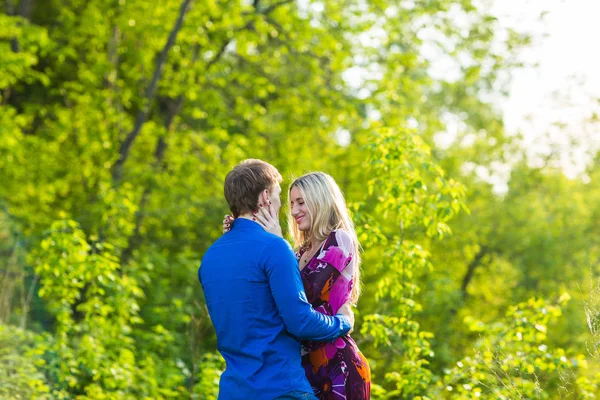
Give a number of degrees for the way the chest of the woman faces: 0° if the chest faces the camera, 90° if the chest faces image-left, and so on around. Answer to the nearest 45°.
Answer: approximately 45°

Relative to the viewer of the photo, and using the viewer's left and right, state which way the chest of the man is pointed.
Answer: facing away from the viewer and to the right of the viewer

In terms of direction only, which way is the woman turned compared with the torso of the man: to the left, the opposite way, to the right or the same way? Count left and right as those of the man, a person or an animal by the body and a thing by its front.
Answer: the opposite way

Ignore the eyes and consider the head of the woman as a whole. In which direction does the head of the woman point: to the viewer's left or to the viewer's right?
to the viewer's left

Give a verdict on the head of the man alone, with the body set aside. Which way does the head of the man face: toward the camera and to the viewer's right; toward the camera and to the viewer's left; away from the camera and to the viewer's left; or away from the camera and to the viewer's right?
away from the camera and to the viewer's right
